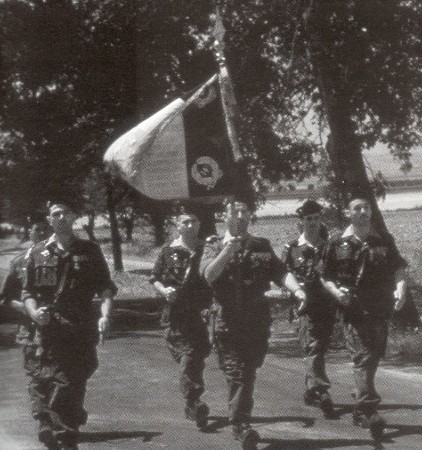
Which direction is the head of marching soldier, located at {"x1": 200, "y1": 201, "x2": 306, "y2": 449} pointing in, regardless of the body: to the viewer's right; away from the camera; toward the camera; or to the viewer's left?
toward the camera

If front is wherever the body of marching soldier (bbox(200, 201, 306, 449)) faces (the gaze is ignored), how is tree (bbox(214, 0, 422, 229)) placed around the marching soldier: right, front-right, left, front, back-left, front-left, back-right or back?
back

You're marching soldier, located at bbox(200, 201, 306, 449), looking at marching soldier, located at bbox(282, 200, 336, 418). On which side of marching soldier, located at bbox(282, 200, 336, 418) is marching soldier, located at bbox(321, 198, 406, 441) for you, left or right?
right

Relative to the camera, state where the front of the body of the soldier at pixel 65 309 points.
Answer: toward the camera

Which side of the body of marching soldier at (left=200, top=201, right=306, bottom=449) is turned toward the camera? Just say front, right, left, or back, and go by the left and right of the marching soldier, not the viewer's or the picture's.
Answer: front

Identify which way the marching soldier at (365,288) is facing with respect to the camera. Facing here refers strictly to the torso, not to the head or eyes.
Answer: toward the camera

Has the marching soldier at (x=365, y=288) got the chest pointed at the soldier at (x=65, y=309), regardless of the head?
no

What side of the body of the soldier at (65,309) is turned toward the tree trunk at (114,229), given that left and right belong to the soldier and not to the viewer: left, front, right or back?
back

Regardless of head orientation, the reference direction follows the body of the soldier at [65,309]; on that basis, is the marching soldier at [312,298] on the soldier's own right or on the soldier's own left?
on the soldier's own left

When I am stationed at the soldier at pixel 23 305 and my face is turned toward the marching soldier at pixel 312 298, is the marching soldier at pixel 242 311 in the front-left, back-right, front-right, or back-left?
front-right

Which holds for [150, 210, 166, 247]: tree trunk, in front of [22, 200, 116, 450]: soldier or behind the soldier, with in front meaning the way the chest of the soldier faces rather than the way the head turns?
behind

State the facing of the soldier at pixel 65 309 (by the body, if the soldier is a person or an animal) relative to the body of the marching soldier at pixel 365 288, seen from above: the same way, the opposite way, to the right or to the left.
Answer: the same way

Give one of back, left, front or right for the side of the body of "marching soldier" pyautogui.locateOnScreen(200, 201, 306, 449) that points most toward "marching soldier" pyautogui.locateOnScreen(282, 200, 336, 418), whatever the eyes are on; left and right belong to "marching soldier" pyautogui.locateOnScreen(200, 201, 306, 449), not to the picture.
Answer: back

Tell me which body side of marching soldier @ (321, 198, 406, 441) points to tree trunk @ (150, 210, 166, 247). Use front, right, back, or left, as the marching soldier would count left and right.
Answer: back

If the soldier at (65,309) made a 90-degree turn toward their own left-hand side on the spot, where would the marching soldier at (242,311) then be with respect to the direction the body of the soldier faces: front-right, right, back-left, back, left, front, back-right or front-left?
front

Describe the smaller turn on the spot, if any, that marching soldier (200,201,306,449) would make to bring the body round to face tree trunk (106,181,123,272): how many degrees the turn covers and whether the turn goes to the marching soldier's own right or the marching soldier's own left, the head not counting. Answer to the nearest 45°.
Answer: approximately 180°

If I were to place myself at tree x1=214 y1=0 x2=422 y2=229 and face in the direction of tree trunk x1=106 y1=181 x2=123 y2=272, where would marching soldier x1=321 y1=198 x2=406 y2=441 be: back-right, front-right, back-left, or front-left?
back-left
